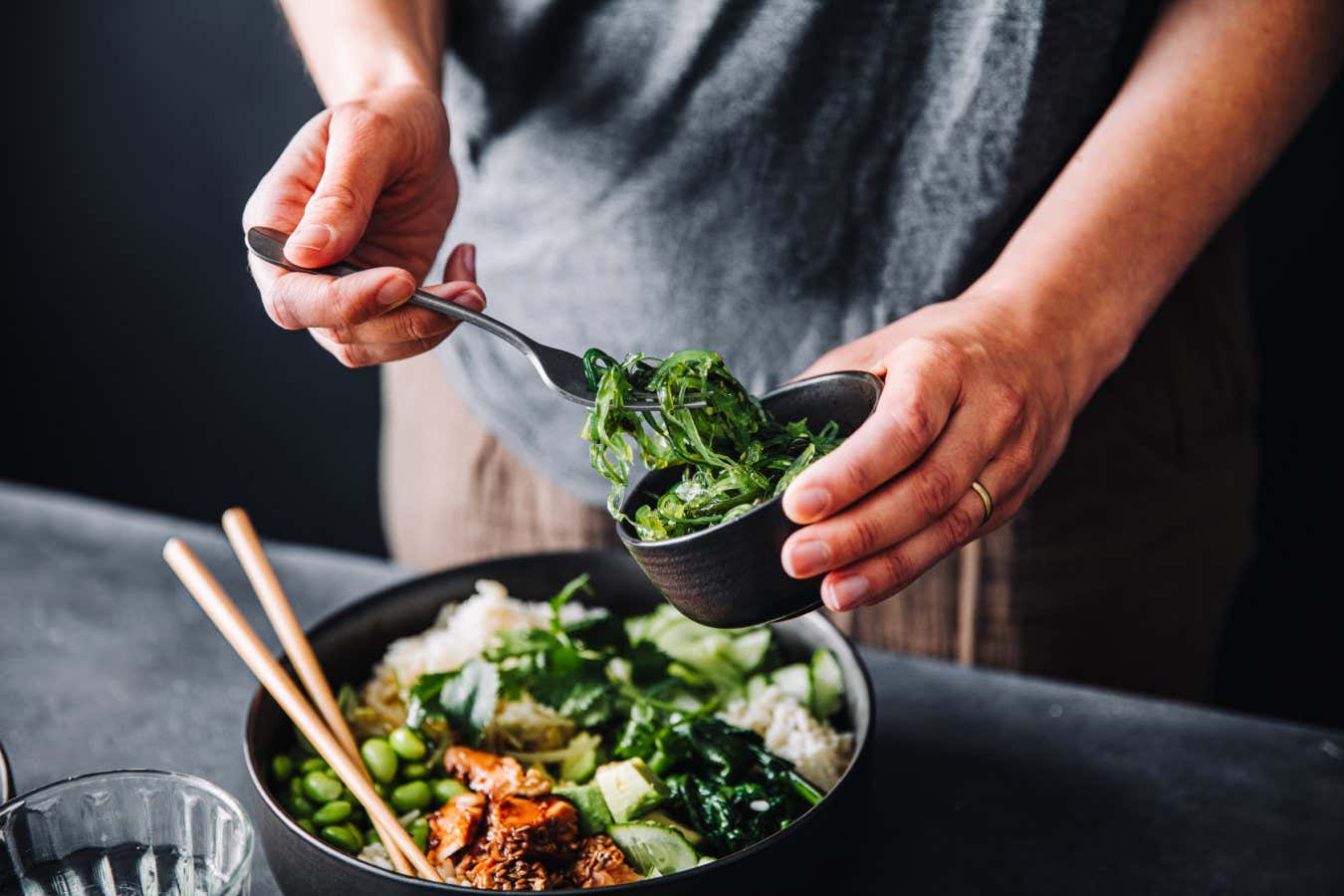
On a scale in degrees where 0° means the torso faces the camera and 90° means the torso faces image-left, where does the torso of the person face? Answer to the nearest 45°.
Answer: approximately 45°

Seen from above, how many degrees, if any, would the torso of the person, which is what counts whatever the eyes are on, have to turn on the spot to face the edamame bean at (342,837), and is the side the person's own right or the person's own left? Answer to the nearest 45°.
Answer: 0° — they already face it

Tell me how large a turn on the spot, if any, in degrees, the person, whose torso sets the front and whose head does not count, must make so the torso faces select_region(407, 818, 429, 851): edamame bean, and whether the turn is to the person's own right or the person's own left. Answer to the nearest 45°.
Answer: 0° — they already face it

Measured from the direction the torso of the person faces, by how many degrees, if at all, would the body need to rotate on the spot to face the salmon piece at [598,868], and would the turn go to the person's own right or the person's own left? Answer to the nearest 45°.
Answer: approximately 45° to the person's own left
